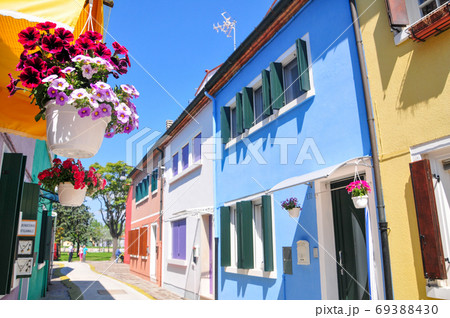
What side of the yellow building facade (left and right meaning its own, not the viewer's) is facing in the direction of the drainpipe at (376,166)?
right

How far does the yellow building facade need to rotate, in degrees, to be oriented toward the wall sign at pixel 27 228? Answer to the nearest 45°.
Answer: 0° — it already faces it

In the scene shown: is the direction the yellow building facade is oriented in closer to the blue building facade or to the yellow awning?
the yellow awning

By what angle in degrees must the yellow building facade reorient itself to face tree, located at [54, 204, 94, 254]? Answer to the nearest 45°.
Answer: approximately 90° to its right

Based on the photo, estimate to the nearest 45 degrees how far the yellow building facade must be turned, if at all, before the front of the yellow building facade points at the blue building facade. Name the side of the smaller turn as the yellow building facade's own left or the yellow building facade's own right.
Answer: approximately 90° to the yellow building facade's own right

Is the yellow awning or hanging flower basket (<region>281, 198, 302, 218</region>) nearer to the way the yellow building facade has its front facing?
the yellow awning
